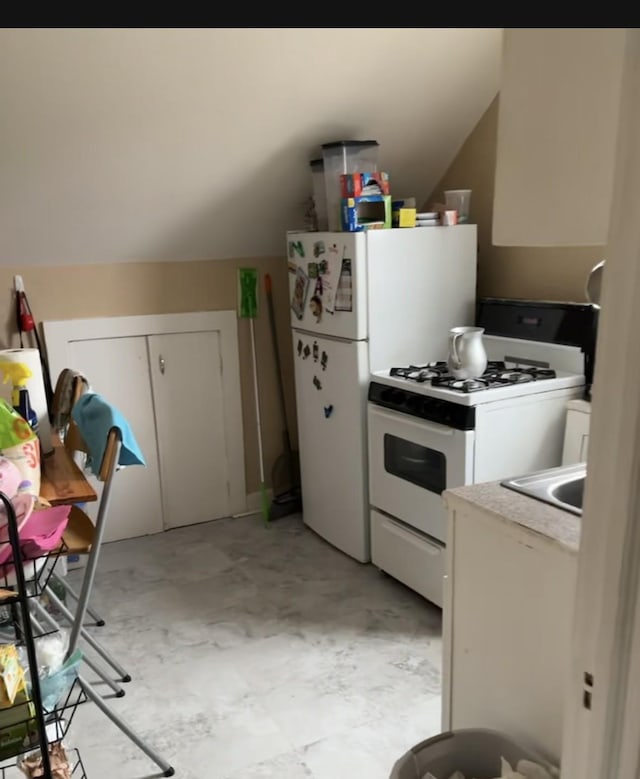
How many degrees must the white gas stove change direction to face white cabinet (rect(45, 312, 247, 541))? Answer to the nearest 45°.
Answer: approximately 45° to its right

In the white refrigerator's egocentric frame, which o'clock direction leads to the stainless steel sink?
The stainless steel sink is roughly at 10 o'clock from the white refrigerator.

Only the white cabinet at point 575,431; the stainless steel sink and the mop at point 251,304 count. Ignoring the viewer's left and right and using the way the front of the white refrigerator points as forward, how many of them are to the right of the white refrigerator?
1

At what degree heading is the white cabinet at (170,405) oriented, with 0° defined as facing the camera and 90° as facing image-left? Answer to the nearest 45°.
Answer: approximately 0°

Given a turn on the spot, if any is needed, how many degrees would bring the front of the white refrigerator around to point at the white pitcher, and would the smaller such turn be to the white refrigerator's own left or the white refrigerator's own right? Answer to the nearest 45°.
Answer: approximately 90° to the white refrigerator's own left

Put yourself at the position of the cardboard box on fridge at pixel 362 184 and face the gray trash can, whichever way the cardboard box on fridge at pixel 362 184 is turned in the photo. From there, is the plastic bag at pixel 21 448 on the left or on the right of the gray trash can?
right

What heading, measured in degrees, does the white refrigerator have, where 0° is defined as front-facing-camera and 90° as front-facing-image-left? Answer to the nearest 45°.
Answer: approximately 45°

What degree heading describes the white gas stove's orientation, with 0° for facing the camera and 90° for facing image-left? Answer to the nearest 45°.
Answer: approximately 45°

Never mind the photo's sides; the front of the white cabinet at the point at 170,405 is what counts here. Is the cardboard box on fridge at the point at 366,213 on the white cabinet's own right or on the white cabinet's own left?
on the white cabinet's own left
